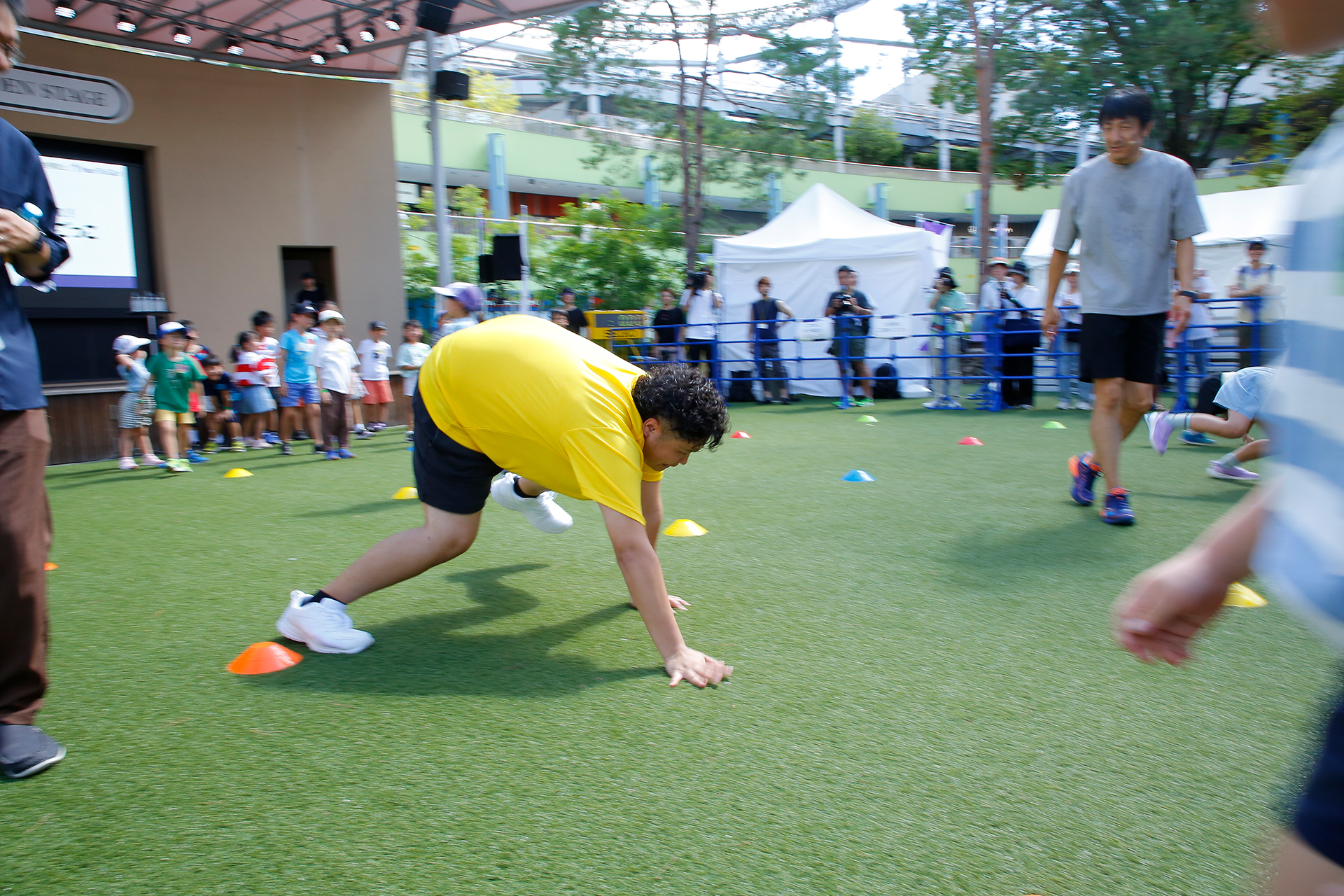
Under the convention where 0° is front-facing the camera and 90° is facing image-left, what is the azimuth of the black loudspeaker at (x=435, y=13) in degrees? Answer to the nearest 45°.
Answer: approximately 315°

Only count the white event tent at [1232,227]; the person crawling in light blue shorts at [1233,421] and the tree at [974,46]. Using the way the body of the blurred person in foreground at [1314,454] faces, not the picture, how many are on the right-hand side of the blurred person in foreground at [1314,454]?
3

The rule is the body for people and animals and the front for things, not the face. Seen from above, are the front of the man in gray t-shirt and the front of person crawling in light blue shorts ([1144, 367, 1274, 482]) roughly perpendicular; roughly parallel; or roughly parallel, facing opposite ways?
roughly perpendicular

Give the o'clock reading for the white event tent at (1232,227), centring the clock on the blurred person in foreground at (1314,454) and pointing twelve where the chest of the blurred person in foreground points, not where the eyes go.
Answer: The white event tent is roughly at 3 o'clock from the blurred person in foreground.

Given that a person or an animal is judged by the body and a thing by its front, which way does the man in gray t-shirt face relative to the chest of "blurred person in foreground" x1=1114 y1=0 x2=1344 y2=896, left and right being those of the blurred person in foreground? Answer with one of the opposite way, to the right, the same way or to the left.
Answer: to the left

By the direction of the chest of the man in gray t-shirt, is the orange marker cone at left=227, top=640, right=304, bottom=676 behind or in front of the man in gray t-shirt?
in front

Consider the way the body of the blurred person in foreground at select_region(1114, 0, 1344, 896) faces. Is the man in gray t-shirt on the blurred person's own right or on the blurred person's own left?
on the blurred person's own right

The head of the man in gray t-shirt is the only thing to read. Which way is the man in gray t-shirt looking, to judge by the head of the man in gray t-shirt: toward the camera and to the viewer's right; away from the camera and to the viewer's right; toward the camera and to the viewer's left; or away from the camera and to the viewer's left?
toward the camera and to the viewer's left

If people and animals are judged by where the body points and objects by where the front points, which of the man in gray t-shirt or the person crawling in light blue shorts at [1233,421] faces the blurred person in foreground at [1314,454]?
the man in gray t-shirt

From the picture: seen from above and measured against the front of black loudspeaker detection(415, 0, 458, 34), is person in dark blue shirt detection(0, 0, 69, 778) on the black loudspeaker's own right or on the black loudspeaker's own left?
on the black loudspeaker's own right

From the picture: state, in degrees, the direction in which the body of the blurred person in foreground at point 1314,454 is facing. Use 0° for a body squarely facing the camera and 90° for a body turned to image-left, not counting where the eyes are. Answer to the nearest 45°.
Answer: approximately 90°

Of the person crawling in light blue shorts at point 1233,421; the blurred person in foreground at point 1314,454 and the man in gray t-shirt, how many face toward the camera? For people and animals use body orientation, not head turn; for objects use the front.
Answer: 1
